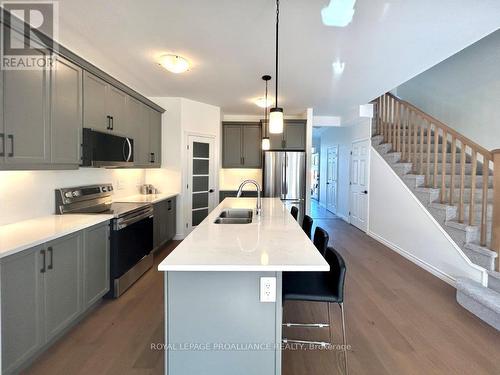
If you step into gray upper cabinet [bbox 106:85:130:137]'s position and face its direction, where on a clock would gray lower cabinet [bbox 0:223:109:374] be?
The gray lower cabinet is roughly at 2 o'clock from the gray upper cabinet.

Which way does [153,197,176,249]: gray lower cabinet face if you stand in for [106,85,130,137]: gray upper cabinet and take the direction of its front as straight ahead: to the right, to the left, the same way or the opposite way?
the same way

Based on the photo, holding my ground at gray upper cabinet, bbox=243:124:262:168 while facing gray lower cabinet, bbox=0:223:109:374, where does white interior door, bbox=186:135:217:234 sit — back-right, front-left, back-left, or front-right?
front-right

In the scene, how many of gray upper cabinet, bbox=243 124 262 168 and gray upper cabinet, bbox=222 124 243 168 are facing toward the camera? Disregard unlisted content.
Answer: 2

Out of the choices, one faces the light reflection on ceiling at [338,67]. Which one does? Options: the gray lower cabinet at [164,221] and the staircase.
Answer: the gray lower cabinet

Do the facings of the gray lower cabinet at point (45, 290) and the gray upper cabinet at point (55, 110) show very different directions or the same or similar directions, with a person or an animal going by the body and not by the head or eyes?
same or similar directions

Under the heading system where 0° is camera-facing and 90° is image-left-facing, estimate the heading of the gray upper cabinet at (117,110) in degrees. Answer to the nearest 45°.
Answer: approximately 315°

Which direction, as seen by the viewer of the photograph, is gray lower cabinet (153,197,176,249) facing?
facing the viewer and to the right of the viewer

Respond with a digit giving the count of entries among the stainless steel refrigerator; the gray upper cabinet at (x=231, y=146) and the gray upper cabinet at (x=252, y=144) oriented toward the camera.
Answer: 3

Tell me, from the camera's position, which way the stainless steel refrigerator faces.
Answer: facing the viewer

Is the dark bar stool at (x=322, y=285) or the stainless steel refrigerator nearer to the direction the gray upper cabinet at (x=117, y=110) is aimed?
the dark bar stool

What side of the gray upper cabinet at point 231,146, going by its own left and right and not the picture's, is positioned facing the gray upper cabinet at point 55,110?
front

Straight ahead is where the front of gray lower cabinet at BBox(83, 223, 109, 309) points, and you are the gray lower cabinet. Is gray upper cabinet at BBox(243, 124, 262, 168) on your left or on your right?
on your left

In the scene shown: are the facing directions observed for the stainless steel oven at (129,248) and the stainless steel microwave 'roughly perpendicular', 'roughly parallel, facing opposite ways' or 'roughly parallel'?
roughly parallel

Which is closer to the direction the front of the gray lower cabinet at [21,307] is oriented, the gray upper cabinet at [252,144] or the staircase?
the staircase
